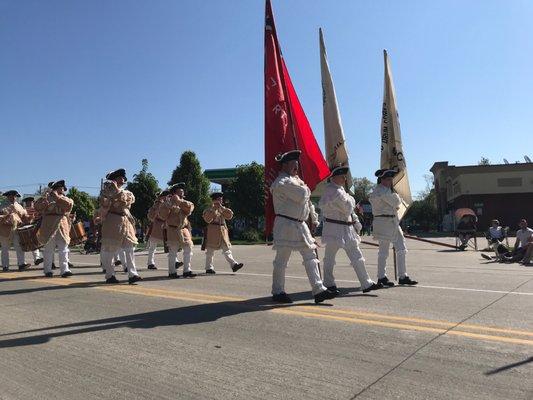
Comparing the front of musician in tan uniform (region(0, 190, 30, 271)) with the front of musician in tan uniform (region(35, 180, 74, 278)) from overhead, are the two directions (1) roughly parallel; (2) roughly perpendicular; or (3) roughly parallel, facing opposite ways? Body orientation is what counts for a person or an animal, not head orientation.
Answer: roughly parallel

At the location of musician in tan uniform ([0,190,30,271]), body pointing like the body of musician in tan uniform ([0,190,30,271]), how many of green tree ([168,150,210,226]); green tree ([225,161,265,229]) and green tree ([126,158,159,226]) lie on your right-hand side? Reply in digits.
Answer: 0

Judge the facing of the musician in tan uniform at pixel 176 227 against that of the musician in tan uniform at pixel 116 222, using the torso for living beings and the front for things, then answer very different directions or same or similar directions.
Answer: same or similar directions

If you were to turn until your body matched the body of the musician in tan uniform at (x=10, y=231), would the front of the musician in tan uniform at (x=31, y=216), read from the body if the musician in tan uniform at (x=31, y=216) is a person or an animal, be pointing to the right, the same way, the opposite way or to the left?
the same way

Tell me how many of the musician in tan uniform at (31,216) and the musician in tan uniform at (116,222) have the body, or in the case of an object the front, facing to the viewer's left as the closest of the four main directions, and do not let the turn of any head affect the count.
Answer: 0

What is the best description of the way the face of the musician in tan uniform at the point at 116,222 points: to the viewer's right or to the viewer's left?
to the viewer's right

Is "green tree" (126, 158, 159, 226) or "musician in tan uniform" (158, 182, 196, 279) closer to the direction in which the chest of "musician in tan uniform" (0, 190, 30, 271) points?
the musician in tan uniform

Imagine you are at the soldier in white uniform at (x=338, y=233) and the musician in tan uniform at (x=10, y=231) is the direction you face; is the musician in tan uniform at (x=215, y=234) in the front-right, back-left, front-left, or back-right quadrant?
front-right

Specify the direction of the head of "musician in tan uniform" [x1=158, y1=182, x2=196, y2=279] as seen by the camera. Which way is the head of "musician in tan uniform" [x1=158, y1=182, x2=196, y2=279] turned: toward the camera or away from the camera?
toward the camera

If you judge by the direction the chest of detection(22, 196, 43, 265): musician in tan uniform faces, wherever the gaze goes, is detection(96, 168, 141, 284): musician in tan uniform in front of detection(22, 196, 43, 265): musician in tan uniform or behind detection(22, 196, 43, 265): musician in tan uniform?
in front

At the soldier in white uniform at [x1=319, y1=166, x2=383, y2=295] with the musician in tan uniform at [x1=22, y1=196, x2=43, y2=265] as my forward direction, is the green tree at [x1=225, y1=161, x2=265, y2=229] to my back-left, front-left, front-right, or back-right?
front-right

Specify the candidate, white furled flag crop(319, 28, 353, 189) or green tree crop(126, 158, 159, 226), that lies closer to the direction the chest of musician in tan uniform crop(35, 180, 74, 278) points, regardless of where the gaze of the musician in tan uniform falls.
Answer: the white furled flag

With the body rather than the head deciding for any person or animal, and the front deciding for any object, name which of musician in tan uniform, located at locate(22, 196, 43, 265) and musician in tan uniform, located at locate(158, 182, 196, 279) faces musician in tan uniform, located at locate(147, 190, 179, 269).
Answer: musician in tan uniform, located at locate(22, 196, 43, 265)

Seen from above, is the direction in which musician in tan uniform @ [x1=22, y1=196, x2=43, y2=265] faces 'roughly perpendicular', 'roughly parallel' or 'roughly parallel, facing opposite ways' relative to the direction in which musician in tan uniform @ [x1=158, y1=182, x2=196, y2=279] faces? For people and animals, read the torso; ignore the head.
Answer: roughly parallel

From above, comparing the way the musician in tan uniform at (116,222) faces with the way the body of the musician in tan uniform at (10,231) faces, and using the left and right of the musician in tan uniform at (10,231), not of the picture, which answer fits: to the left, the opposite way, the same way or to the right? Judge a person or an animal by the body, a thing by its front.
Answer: the same way

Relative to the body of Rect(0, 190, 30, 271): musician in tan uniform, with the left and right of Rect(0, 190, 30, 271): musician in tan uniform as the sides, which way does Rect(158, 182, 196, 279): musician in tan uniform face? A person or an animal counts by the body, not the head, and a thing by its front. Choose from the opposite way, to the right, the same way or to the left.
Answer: the same way

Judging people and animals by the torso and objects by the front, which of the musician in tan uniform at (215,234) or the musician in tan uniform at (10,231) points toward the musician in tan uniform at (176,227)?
the musician in tan uniform at (10,231)

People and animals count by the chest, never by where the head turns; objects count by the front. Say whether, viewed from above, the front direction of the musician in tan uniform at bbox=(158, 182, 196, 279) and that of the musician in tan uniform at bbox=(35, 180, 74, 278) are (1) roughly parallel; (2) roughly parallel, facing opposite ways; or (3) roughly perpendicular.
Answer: roughly parallel

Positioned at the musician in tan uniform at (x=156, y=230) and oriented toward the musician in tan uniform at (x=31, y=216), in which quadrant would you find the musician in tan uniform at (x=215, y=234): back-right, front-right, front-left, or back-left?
back-left
